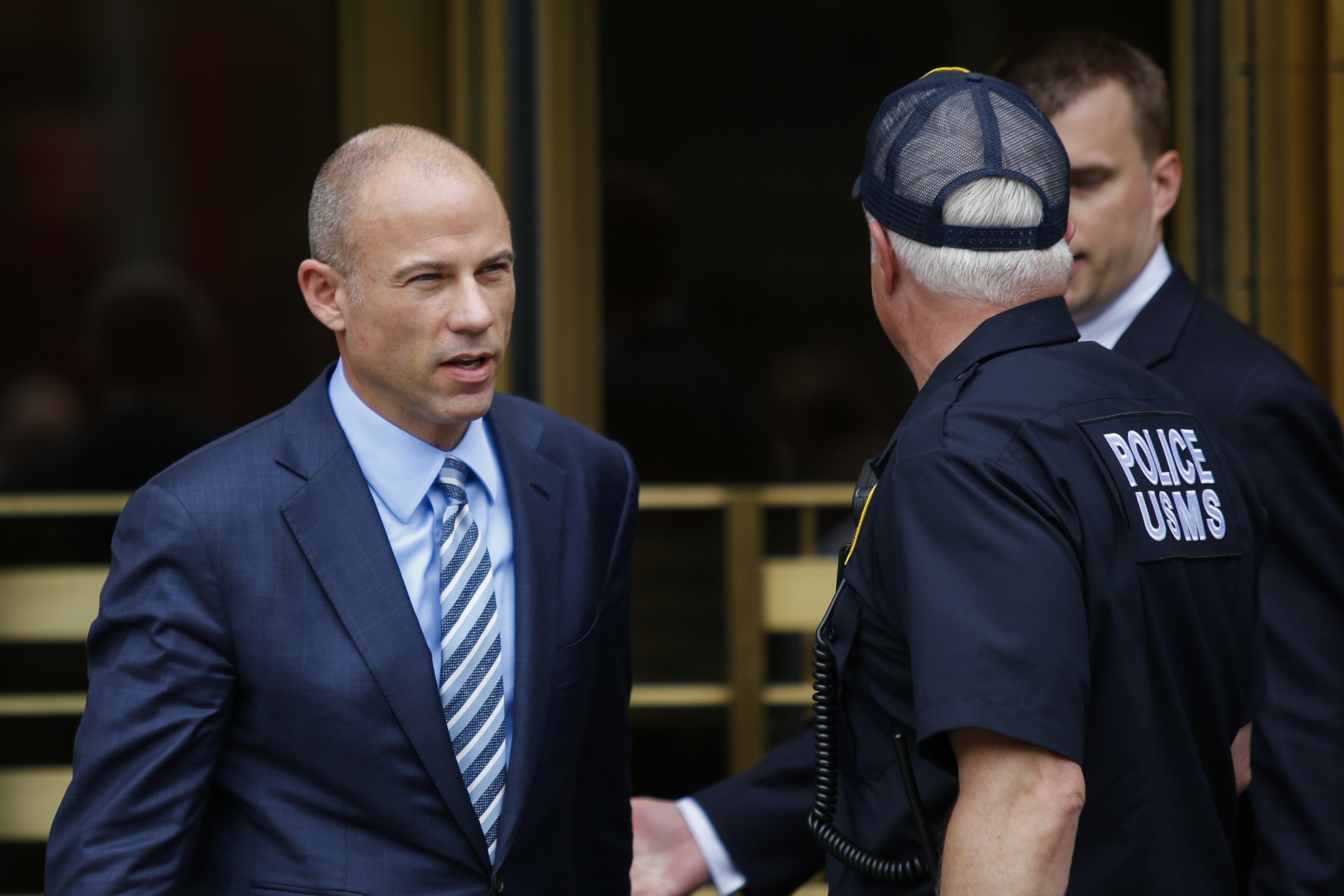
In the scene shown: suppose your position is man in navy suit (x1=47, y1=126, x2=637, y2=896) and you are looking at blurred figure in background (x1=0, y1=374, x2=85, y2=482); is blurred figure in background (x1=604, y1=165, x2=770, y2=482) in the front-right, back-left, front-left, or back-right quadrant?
front-right

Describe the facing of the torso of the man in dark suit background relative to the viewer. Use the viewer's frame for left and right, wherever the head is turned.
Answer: facing the viewer and to the left of the viewer

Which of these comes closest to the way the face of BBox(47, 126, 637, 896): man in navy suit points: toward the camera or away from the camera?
toward the camera

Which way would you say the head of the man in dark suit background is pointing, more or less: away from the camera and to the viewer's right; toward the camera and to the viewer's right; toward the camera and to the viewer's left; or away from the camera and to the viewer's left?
toward the camera and to the viewer's left

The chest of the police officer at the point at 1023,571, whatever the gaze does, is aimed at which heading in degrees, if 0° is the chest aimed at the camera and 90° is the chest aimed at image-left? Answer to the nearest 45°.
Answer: approximately 135°

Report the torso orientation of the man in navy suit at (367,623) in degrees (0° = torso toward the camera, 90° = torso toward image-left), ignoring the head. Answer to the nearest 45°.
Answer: approximately 315°

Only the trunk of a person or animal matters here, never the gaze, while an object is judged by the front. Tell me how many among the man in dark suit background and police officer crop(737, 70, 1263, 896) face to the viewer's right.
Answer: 0

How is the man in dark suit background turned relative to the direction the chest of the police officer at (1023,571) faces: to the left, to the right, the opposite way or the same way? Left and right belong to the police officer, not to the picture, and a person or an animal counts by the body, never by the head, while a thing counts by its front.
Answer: to the left

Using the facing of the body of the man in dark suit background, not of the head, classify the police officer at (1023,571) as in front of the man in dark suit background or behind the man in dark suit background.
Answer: in front

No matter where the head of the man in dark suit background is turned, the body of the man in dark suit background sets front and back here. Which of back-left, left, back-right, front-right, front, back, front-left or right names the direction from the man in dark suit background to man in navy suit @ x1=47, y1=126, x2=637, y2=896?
front

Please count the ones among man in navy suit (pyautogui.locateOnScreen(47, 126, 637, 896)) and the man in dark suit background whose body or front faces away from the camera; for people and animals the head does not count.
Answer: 0
